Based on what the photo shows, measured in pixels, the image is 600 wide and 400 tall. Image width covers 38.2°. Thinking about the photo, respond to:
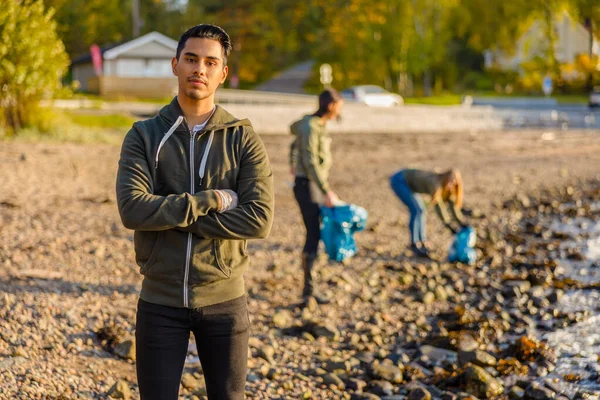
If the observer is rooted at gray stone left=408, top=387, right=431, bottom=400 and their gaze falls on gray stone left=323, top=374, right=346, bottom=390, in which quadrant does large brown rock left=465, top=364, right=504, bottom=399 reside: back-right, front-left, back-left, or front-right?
back-right

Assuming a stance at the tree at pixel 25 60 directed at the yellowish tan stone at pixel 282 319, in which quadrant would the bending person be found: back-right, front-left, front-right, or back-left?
front-left

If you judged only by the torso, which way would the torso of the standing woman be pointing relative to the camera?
to the viewer's right

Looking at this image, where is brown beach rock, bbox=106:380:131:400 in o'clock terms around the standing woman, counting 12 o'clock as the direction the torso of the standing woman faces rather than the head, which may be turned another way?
The brown beach rock is roughly at 4 o'clock from the standing woman.

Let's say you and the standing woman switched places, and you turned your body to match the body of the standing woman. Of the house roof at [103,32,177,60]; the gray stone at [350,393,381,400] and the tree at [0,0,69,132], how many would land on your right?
1

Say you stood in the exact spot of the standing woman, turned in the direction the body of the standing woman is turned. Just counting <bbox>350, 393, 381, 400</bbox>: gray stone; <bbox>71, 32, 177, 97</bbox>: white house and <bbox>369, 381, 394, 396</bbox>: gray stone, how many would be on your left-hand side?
1
